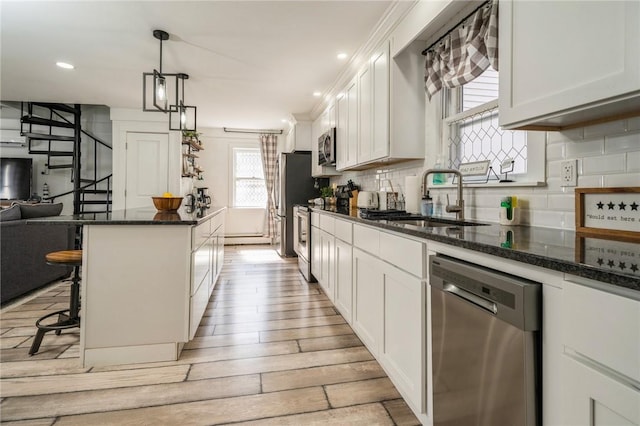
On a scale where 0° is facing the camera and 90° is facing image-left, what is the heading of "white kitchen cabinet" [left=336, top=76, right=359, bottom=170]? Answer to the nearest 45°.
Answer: approximately 90°

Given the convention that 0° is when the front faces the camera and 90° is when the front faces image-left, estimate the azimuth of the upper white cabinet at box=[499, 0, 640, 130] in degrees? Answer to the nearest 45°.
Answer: approximately 45°

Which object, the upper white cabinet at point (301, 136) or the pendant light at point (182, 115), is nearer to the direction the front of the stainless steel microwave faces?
the pendant light

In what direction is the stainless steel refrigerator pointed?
to the viewer's left

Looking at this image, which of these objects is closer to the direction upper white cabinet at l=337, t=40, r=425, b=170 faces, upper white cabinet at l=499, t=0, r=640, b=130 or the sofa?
the sofa

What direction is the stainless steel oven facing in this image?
to the viewer's left

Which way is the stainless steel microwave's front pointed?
to the viewer's left

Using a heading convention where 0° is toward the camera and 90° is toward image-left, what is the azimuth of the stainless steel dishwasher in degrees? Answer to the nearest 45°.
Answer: approximately 45°

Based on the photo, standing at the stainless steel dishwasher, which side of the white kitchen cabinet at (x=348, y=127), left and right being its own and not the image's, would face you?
left

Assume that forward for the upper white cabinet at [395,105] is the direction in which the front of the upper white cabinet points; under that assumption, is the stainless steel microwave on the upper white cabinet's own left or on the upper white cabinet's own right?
on the upper white cabinet's own right
